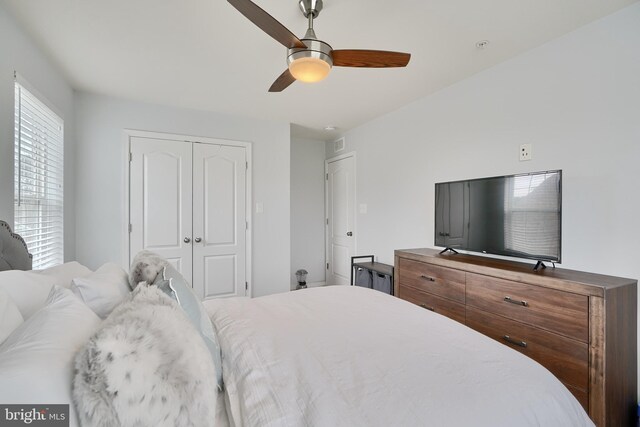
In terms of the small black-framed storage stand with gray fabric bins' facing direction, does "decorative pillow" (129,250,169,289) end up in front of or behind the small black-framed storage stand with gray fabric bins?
in front

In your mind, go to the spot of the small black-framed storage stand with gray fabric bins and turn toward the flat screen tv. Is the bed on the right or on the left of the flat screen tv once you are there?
right

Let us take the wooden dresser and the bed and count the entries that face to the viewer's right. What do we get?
1

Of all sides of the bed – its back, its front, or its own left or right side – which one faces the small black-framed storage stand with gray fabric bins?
left

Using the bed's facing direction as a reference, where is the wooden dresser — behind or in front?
in front

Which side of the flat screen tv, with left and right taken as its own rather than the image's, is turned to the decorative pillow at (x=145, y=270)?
front

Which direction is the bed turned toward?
to the viewer's right

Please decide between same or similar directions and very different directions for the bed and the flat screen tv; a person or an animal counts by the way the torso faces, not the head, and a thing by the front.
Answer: very different directions

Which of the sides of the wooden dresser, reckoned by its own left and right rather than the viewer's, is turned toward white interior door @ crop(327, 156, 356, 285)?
right

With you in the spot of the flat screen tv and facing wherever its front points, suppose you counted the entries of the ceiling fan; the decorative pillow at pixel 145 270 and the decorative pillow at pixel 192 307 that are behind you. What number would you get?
0

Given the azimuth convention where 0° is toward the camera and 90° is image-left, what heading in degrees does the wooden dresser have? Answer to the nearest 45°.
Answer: approximately 45°

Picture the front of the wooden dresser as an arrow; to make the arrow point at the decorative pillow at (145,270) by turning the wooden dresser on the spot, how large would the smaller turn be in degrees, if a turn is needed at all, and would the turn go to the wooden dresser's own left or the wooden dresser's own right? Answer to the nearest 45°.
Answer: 0° — it already faces it

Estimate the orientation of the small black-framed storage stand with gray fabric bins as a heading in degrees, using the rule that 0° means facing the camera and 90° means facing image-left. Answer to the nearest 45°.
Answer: approximately 45°

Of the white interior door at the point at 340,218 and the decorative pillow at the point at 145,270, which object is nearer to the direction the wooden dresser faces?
the decorative pillow

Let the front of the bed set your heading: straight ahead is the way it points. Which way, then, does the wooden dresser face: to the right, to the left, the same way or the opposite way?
the opposite way

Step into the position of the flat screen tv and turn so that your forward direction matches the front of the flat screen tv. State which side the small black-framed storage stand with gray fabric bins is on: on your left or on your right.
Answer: on your right

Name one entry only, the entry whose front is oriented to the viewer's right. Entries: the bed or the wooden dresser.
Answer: the bed

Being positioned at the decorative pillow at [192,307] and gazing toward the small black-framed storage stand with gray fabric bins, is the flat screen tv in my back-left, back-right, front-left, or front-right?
front-right
